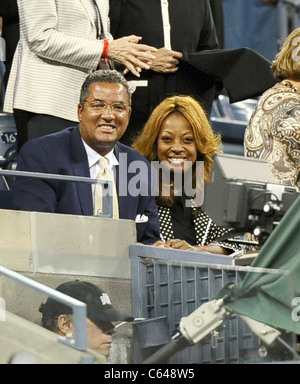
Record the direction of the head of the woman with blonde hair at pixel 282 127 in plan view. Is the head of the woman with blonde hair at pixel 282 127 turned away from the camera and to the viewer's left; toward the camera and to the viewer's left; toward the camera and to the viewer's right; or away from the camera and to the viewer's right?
away from the camera and to the viewer's right

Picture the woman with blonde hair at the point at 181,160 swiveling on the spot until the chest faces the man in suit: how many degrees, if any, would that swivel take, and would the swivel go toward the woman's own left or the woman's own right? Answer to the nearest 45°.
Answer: approximately 45° to the woman's own right

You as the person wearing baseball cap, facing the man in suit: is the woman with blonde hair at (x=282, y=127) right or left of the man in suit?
right

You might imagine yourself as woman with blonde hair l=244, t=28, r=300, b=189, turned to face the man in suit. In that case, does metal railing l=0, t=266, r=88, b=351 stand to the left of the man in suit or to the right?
left

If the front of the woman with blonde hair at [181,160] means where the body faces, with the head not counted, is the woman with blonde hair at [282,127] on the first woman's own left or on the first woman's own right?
on the first woman's own left
